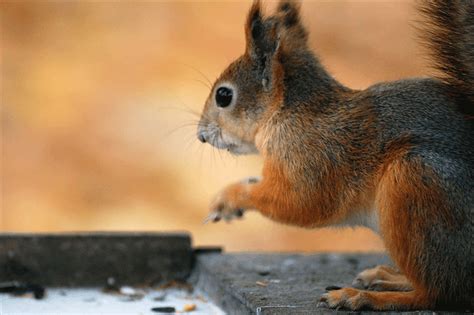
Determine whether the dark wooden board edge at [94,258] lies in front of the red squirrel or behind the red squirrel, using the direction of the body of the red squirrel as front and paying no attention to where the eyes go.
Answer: in front

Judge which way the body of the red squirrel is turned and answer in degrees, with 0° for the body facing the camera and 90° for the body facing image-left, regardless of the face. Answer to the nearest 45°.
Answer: approximately 90°
